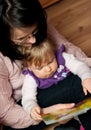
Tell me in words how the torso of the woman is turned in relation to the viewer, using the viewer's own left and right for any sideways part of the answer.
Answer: facing the viewer and to the right of the viewer
